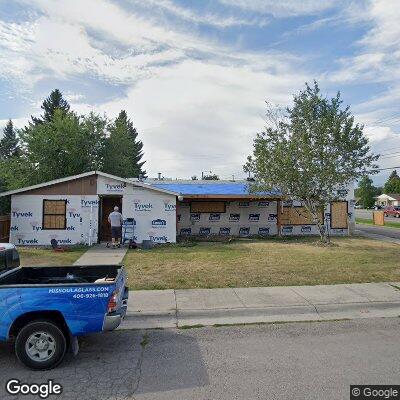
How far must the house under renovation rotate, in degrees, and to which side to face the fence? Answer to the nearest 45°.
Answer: approximately 90° to its right

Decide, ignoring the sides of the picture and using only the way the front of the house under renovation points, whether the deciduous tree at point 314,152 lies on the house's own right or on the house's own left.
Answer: on the house's own left

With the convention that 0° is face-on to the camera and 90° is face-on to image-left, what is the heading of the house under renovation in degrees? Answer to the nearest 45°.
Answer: approximately 0°

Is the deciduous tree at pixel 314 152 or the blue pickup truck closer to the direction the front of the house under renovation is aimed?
the blue pickup truck

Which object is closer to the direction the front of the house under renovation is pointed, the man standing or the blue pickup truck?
the blue pickup truck
